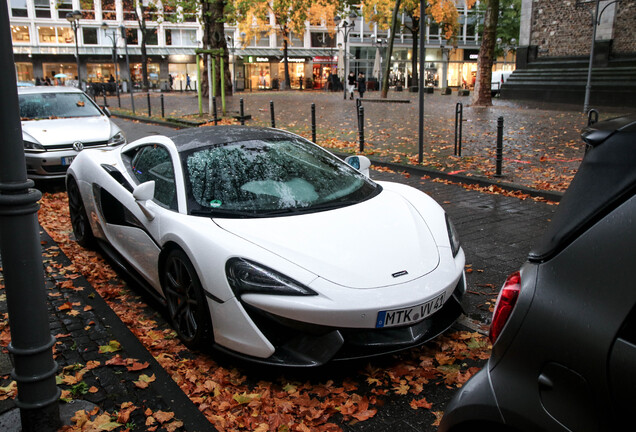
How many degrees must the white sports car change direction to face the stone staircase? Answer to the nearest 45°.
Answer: approximately 90° to its left

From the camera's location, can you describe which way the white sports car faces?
facing the viewer and to the right of the viewer

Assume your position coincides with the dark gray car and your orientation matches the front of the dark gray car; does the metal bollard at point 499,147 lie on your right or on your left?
on your left

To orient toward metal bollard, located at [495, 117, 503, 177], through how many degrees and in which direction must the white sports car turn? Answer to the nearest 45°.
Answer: approximately 90° to its left

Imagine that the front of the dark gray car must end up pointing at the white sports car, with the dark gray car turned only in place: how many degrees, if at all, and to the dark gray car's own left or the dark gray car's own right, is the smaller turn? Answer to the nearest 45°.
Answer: approximately 135° to the dark gray car's own left

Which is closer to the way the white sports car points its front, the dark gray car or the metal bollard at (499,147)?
the dark gray car
